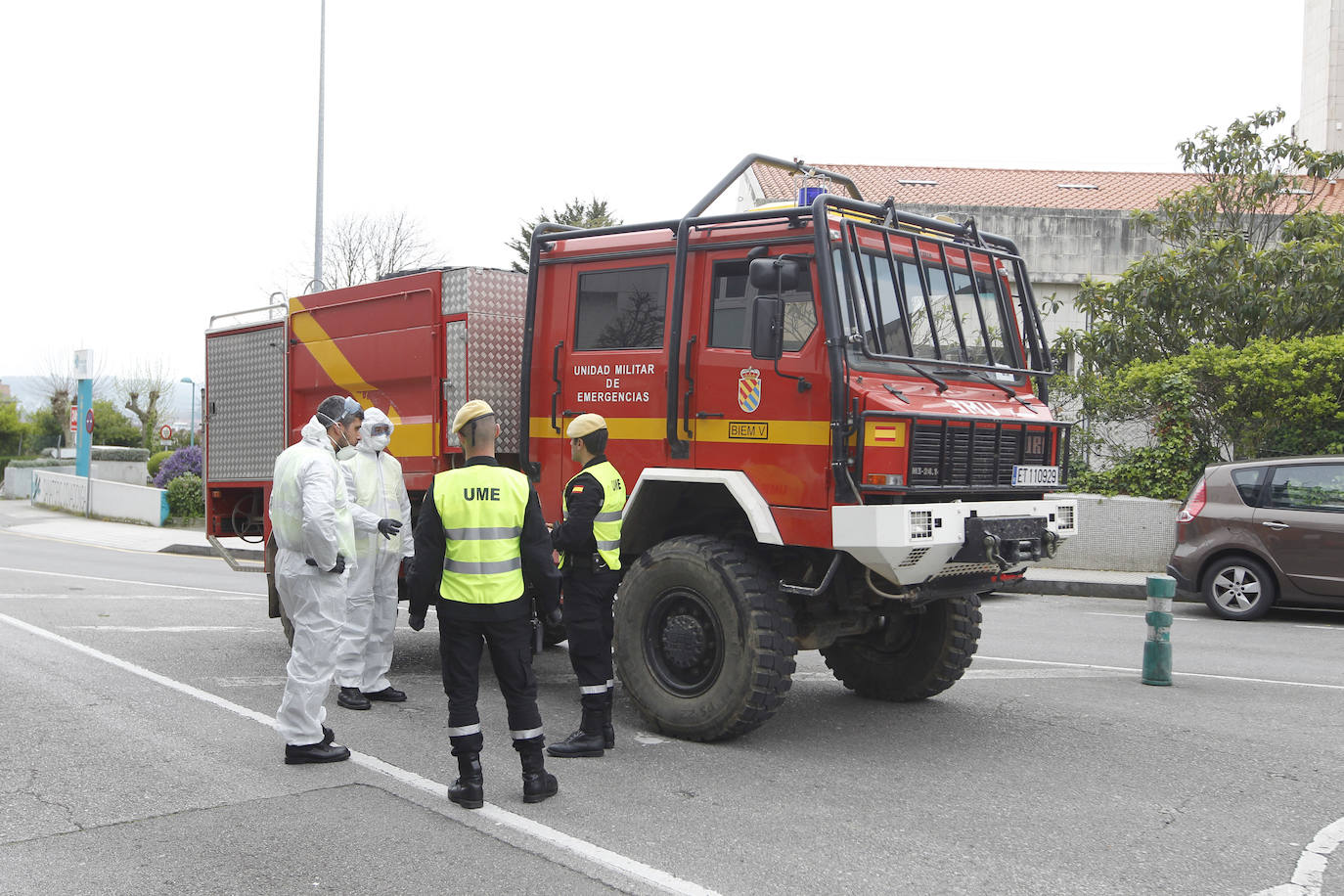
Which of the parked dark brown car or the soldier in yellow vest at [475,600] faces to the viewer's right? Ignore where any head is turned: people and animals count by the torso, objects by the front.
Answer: the parked dark brown car

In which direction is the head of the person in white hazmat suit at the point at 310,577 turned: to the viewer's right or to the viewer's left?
to the viewer's right

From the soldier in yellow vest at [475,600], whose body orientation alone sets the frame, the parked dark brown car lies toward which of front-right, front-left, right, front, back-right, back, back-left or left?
front-right

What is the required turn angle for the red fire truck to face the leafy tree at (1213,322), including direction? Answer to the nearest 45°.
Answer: approximately 90° to its left

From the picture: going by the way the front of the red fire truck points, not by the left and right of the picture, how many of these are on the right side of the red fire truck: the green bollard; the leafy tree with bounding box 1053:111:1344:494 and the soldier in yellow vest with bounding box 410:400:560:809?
1

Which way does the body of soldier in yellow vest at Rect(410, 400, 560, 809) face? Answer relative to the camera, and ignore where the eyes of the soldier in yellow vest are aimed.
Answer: away from the camera

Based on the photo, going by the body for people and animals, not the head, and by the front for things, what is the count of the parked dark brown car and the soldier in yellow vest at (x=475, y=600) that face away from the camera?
1

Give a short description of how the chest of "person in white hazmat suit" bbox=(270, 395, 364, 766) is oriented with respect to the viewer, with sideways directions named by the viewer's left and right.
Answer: facing to the right of the viewer

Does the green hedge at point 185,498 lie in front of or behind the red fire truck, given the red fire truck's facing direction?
behind

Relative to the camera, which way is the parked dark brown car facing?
to the viewer's right

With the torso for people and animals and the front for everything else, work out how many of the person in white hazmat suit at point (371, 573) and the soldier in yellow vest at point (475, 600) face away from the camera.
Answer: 1

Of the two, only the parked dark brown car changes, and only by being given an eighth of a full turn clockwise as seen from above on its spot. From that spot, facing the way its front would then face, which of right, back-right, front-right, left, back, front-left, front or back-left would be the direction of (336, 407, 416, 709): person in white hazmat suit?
right

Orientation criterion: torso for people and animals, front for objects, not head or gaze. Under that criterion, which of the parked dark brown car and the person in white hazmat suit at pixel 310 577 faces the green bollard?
the person in white hazmat suit

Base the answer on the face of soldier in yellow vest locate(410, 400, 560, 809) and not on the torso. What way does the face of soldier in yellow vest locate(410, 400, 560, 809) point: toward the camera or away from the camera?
away from the camera
